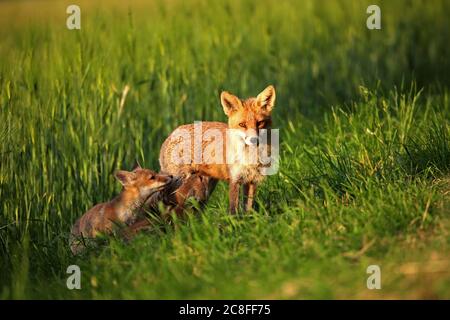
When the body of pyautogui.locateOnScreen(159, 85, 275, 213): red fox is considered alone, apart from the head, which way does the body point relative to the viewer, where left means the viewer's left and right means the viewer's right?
facing the viewer and to the right of the viewer

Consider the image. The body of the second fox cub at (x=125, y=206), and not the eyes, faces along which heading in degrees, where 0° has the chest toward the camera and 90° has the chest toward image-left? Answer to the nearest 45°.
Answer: approximately 270°
